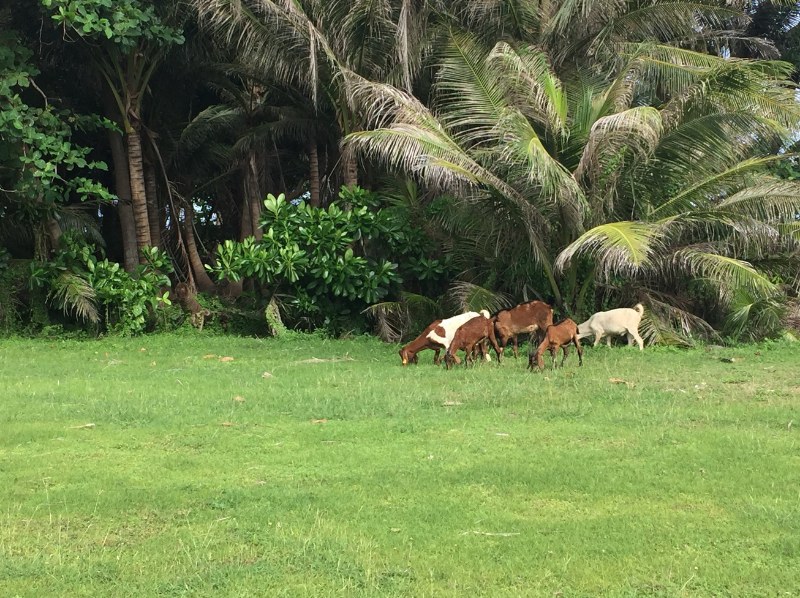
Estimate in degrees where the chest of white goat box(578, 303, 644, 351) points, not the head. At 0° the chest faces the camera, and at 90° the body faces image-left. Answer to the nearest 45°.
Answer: approximately 90°

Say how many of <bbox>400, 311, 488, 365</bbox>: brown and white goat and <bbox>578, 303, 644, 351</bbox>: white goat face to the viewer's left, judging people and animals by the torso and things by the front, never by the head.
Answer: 2

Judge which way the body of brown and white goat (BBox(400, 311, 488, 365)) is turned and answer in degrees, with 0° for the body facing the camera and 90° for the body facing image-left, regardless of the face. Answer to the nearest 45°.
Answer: approximately 90°

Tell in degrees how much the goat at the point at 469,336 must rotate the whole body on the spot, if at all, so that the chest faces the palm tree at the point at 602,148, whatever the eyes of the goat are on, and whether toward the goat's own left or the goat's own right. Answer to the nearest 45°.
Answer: approximately 180°
